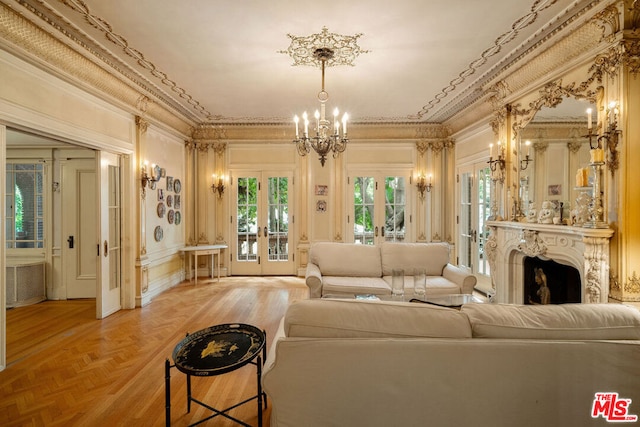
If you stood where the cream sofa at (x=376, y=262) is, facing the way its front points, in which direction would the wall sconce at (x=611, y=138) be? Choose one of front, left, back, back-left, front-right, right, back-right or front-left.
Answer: front-left

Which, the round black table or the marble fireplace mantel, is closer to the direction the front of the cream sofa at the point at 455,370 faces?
the marble fireplace mantel

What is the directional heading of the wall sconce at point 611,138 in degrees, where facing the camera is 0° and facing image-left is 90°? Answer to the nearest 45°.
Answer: approximately 45°

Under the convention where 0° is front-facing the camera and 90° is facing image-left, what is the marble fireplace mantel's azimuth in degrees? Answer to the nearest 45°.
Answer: approximately 45°

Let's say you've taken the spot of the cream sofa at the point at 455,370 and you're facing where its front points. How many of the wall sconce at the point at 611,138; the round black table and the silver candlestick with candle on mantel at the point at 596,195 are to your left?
1

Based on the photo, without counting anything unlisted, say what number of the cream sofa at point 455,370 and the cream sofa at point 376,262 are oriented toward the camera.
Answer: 1

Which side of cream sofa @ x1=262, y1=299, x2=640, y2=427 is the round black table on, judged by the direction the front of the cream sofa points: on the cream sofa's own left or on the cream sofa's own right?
on the cream sofa's own left

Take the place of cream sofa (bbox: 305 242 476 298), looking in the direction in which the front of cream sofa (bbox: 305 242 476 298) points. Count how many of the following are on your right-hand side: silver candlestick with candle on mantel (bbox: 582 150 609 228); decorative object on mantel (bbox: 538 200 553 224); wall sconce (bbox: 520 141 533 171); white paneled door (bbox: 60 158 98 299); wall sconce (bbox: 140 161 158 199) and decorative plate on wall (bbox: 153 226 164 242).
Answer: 3

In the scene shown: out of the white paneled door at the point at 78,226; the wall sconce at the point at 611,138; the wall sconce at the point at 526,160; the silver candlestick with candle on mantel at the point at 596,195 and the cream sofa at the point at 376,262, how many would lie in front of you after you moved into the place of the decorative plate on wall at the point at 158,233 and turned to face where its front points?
4

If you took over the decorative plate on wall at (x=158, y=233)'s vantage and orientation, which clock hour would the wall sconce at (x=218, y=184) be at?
The wall sconce is roughly at 9 o'clock from the decorative plate on wall.

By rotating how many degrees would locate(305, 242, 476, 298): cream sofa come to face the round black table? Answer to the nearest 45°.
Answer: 0° — it already faces it

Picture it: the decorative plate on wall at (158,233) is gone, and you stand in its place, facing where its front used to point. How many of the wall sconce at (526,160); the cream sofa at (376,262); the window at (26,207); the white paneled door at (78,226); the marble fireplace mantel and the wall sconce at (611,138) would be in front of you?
4

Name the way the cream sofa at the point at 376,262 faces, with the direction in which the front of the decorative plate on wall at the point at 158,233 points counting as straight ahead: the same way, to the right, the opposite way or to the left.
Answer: to the right

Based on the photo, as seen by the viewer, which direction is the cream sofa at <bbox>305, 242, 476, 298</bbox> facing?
toward the camera

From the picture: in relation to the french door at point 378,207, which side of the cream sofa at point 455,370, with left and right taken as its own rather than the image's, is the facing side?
front

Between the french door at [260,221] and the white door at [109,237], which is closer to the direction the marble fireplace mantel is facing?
the white door

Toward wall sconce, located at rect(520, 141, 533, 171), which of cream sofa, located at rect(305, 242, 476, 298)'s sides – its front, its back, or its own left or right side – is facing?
left

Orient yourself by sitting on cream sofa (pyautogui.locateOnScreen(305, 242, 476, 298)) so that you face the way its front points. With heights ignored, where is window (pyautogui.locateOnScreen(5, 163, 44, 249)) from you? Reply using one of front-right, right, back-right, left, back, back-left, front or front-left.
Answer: right

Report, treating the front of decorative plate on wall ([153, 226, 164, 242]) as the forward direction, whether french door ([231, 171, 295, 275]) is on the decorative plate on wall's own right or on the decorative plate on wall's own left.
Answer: on the decorative plate on wall's own left

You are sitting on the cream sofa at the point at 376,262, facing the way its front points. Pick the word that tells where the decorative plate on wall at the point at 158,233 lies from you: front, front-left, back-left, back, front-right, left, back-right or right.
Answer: right

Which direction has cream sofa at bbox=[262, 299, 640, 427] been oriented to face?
away from the camera
